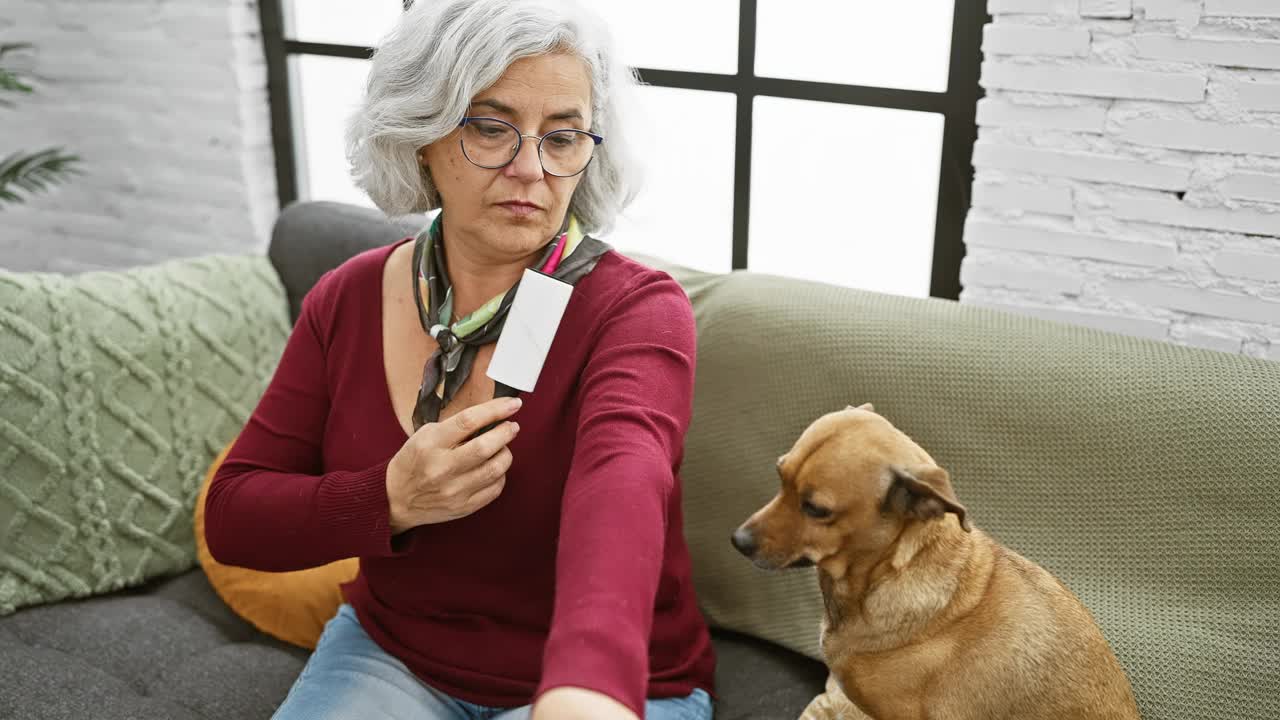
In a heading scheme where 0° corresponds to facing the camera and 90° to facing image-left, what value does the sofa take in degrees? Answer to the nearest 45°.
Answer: approximately 0°

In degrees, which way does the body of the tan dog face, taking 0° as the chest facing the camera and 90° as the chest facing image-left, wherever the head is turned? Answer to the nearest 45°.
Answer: approximately 90°

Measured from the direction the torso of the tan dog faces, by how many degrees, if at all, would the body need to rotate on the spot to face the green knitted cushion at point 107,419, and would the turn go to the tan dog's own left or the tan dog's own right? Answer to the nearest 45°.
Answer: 0° — it already faces it

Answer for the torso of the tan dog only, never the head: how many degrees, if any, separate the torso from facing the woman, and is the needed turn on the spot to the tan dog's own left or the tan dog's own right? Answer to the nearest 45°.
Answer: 0° — it already faces them
